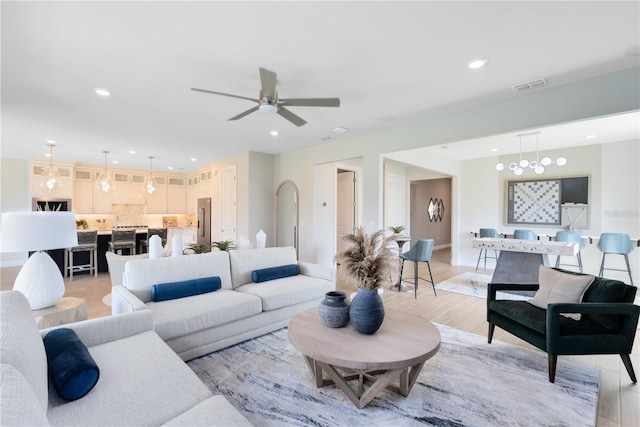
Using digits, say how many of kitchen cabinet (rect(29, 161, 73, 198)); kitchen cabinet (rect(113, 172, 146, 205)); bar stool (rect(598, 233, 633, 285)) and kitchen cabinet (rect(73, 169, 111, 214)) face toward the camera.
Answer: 3

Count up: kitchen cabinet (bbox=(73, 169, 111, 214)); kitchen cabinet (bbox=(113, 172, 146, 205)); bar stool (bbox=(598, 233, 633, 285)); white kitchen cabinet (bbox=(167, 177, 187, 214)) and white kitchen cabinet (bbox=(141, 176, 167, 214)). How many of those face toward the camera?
4

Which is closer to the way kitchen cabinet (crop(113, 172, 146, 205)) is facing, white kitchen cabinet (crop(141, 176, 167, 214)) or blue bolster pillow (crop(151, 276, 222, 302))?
the blue bolster pillow

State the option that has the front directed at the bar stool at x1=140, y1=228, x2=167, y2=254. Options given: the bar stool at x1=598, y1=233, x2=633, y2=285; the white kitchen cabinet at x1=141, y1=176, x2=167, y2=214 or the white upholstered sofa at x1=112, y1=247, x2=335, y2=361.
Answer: the white kitchen cabinet

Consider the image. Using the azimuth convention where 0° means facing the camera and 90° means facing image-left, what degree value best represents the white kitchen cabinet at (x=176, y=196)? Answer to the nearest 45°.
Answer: approximately 0°

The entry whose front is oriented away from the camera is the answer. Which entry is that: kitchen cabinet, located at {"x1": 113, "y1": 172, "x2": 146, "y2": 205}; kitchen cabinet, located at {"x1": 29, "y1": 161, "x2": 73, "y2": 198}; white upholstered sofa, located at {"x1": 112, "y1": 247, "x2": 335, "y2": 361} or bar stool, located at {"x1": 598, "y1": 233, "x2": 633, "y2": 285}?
the bar stool

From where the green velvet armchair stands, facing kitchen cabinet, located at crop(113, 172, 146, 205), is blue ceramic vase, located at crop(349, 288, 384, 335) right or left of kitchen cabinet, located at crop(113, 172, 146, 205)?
left

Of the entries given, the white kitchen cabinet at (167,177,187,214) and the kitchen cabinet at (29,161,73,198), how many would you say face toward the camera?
2

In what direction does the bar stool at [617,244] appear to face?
away from the camera

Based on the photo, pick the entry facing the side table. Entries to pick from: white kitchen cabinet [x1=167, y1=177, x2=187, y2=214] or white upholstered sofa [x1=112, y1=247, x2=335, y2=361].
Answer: the white kitchen cabinet

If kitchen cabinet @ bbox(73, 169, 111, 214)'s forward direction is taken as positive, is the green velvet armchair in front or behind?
in front

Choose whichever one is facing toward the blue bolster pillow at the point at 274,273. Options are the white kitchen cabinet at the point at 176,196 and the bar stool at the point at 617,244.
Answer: the white kitchen cabinet

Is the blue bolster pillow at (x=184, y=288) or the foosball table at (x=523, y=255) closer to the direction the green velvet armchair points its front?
the blue bolster pillow

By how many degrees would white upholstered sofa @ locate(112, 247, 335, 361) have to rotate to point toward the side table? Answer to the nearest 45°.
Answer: approximately 135° to its right

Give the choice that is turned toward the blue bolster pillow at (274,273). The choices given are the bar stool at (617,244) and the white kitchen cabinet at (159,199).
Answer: the white kitchen cabinet

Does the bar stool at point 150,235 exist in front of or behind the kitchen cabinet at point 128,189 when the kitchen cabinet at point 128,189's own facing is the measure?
in front

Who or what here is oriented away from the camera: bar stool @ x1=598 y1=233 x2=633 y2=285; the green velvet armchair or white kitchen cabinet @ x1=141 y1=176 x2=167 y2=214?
the bar stool
